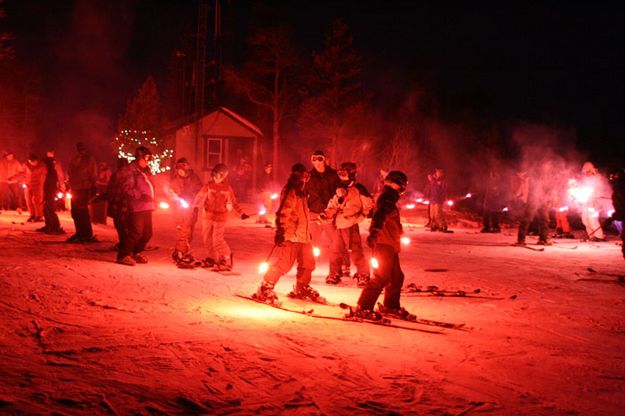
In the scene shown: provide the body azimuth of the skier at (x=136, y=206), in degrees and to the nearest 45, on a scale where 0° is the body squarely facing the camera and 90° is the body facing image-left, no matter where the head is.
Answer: approximately 315°

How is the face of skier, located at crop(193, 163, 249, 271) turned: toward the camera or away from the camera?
toward the camera

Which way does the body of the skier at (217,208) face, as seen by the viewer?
toward the camera

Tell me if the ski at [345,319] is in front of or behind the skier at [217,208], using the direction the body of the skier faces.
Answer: in front

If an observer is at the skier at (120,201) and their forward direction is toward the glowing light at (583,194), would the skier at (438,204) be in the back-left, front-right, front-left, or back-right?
front-left
